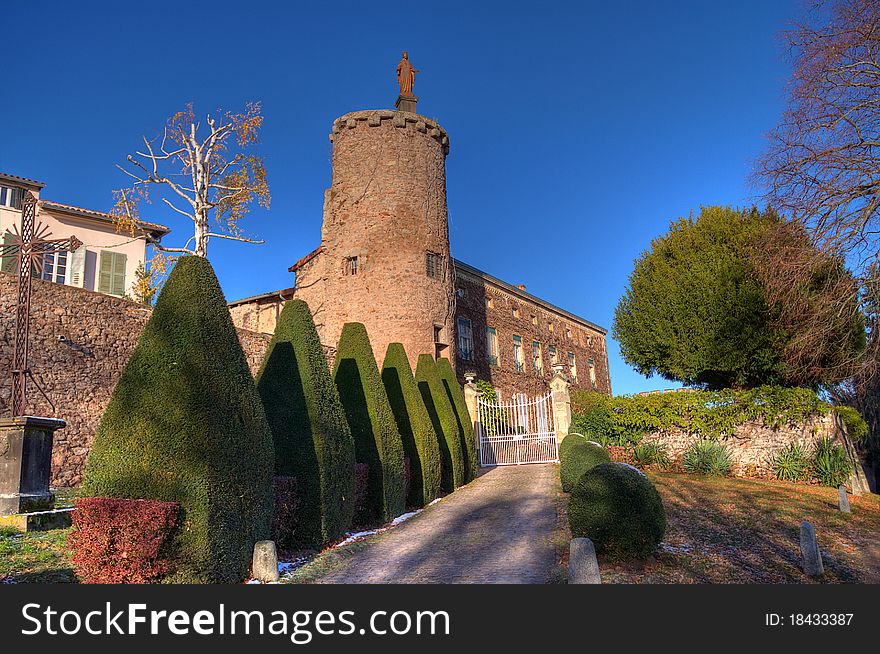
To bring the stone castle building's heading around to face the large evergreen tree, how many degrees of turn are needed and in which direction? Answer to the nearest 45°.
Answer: approximately 45° to its left

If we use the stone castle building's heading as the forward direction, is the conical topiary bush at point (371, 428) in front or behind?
in front

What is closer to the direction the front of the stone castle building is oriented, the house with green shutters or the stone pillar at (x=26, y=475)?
the stone pillar

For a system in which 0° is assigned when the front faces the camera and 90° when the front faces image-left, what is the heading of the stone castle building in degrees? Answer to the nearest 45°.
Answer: approximately 315°

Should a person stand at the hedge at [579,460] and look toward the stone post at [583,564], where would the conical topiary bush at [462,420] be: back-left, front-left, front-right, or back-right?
back-right

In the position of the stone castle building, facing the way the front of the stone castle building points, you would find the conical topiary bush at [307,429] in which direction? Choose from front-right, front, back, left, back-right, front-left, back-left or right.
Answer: front-right

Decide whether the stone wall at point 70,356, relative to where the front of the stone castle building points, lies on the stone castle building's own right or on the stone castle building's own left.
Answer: on the stone castle building's own right

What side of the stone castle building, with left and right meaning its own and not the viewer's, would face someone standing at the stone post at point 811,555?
front
